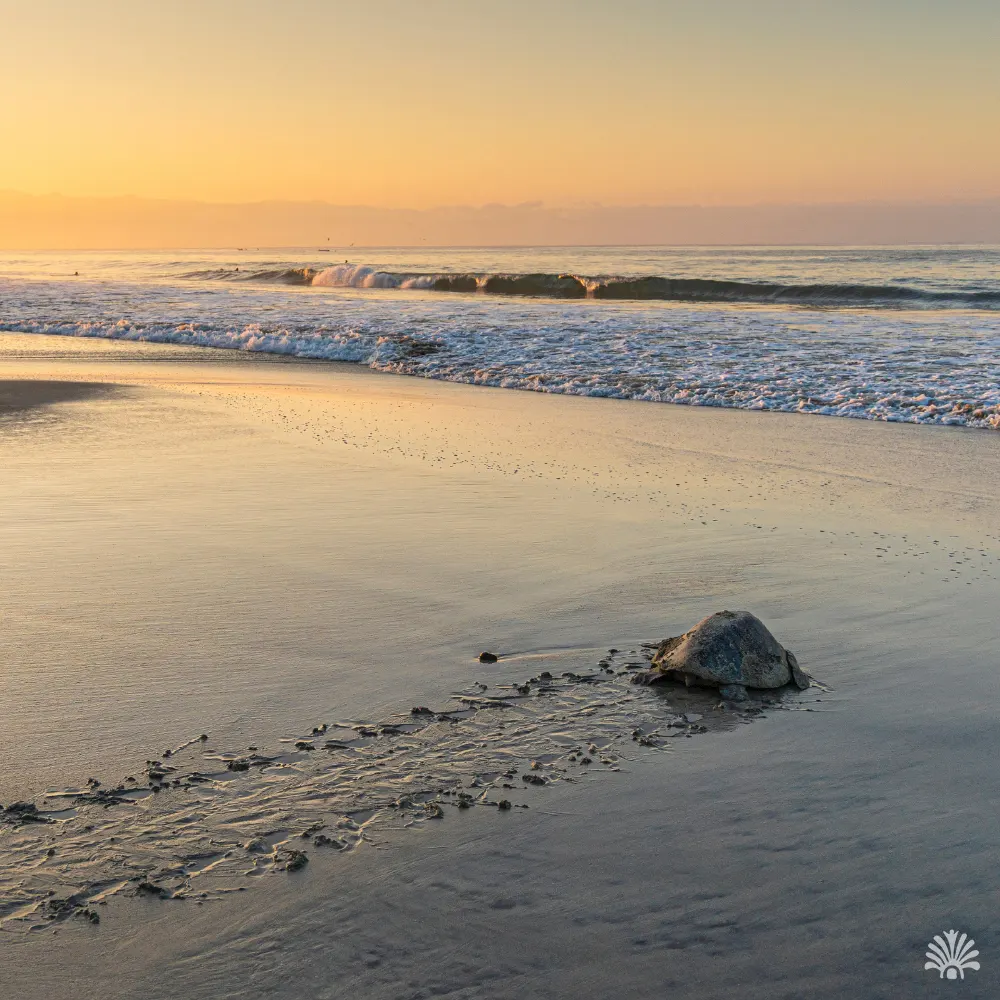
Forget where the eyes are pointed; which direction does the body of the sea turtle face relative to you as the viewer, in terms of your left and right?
facing away from the viewer and to the right of the viewer
